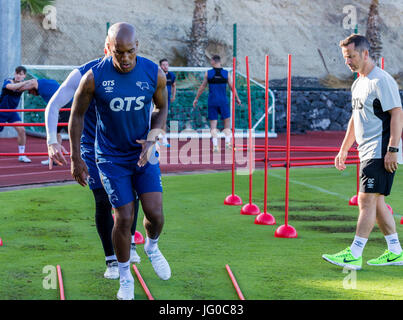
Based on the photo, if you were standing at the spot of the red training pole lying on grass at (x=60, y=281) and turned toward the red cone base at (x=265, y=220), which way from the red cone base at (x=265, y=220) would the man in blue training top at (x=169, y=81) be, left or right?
left

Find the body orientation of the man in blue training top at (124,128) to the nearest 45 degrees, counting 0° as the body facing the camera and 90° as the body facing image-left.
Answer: approximately 0°
